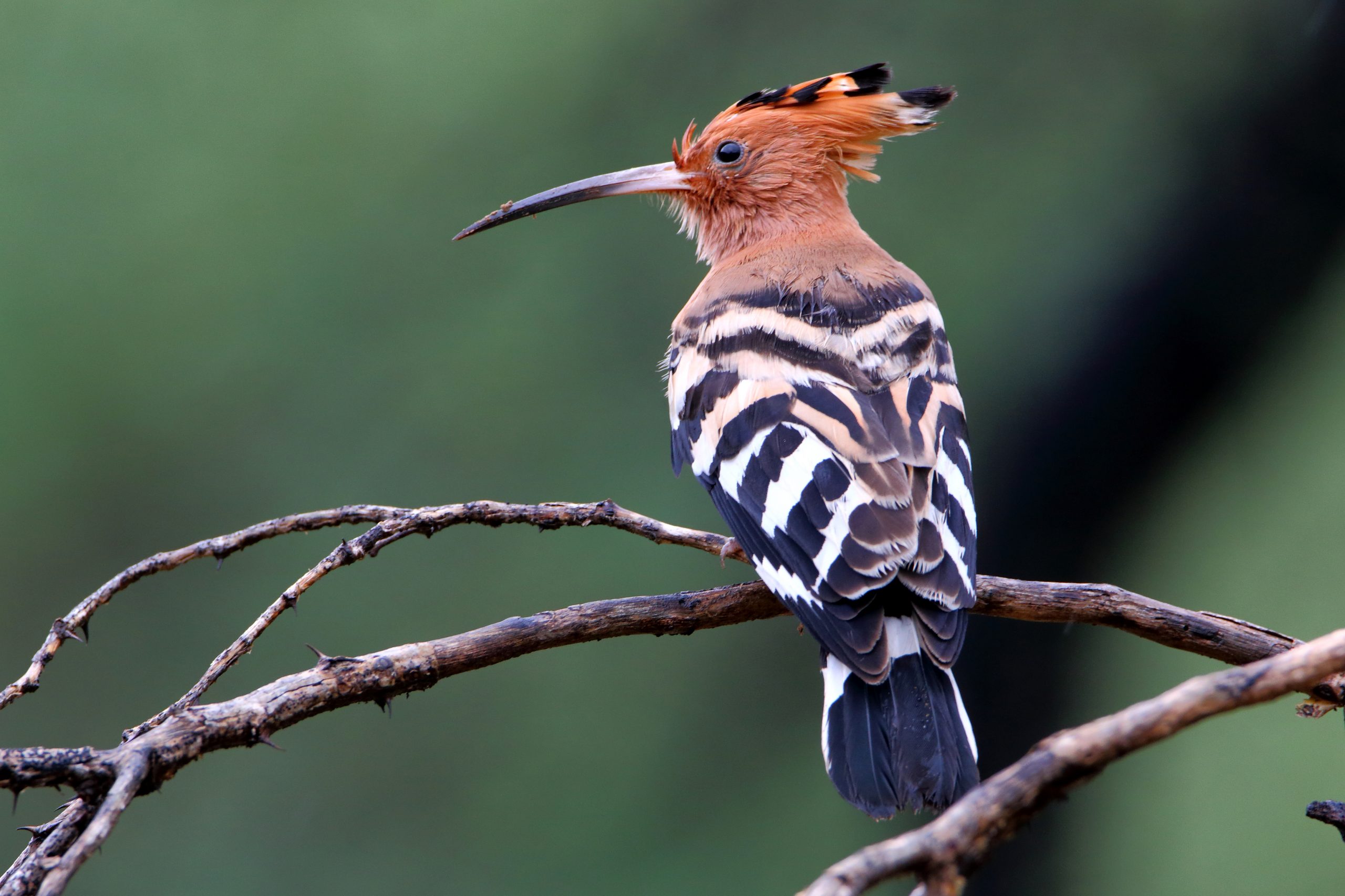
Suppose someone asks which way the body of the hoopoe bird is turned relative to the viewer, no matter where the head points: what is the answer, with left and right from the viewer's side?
facing away from the viewer and to the left of the viewer
